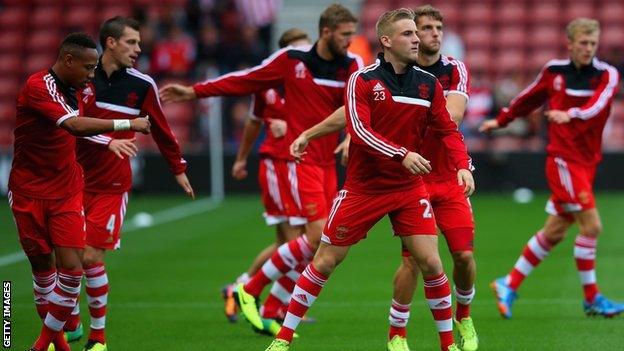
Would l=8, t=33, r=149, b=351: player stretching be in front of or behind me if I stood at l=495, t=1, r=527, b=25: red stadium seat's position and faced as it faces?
in front

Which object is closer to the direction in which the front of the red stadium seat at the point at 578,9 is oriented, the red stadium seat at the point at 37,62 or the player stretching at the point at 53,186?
the player stretching

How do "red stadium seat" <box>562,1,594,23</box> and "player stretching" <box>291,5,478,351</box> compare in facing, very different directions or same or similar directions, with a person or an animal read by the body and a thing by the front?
same or similar directions

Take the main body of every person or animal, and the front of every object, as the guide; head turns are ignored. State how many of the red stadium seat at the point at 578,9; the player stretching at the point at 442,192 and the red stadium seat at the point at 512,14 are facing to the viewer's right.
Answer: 0

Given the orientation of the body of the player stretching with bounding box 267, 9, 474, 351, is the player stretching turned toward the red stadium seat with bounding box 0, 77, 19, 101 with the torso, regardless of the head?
no

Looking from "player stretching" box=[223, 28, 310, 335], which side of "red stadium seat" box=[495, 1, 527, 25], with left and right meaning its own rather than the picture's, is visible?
front

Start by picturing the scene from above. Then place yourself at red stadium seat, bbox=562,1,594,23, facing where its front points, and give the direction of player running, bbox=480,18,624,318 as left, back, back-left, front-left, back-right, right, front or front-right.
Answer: front

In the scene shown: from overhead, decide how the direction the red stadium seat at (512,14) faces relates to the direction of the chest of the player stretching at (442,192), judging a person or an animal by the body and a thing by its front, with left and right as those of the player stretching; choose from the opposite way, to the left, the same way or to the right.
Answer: the same way

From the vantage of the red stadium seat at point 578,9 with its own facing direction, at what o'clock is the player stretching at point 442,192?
The player stretching is roughly at 12 o'clock from the red stadium seat.

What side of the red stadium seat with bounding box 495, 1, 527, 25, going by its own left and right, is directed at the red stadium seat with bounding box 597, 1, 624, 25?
left

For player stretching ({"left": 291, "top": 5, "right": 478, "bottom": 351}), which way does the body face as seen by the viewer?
toward the camera
